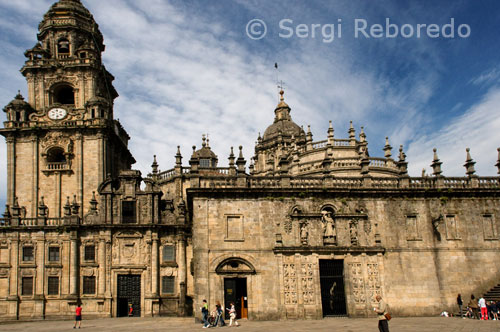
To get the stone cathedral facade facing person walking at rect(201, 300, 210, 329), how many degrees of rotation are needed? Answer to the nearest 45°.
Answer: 0° — it already faces them

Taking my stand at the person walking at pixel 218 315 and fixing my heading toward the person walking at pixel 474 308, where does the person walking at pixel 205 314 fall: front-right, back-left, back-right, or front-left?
back-right

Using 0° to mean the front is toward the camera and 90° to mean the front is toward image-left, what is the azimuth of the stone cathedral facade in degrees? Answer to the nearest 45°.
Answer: approximately 0°

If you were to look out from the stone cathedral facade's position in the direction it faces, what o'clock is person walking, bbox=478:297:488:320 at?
The person walking is roughly at 10 o'clock from the stone cathedral facade.
